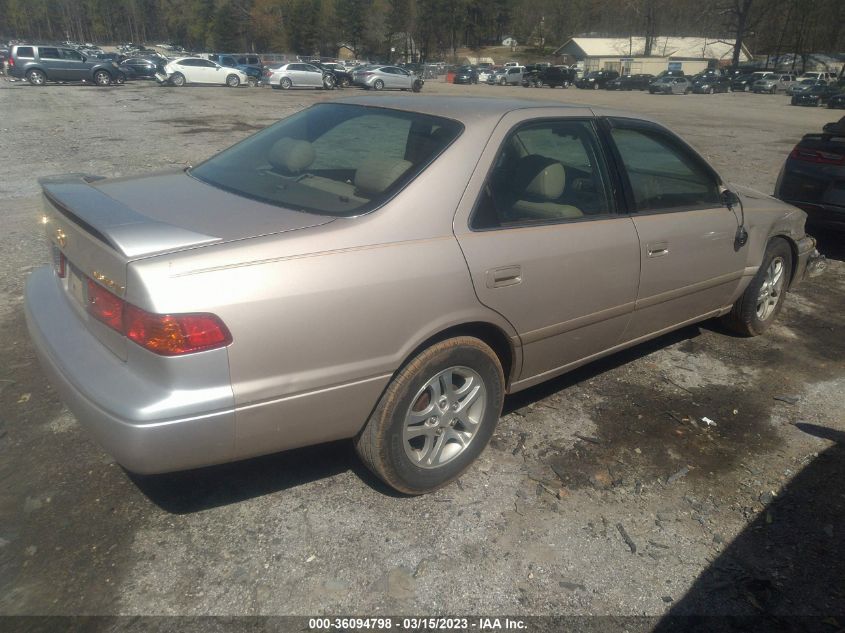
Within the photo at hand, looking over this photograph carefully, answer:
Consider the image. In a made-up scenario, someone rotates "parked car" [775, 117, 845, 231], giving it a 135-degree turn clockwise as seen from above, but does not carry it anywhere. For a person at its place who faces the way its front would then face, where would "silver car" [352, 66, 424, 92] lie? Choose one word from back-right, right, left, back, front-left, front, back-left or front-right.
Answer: back-right

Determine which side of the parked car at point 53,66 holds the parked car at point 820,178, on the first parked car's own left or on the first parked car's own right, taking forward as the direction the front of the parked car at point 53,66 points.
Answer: on the first parked car's own right

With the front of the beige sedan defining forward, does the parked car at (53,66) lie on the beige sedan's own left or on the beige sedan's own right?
on the beige sedan's own left

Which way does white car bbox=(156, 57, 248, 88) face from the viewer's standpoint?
to the viewer's right

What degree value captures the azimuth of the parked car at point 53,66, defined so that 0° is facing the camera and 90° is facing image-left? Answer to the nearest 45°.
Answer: approximately 270°

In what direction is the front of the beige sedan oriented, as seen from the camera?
facing away from the viewer and to the right of the viewer

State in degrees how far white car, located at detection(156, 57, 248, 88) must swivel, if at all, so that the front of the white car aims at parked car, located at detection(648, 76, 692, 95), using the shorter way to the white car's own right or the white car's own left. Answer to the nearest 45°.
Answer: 0° — it already faces it

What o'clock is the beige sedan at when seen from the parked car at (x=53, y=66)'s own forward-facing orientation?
The beige sedan is roughly at 3 o'clock from the parked car.

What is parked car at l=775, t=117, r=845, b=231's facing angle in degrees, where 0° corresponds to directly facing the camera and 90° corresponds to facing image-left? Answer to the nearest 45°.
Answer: approximately 225°

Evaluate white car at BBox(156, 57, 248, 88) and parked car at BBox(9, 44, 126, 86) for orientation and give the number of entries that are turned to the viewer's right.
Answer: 2

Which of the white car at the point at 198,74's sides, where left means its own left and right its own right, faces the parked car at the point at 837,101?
front

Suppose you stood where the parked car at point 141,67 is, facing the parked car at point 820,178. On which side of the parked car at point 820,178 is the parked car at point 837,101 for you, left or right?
left

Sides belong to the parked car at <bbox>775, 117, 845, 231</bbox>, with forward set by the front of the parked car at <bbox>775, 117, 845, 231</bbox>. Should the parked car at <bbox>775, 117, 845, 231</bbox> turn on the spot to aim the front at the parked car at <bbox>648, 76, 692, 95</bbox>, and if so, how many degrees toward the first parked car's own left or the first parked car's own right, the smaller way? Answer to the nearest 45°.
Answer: approximately 45° to the first parked car's own left
